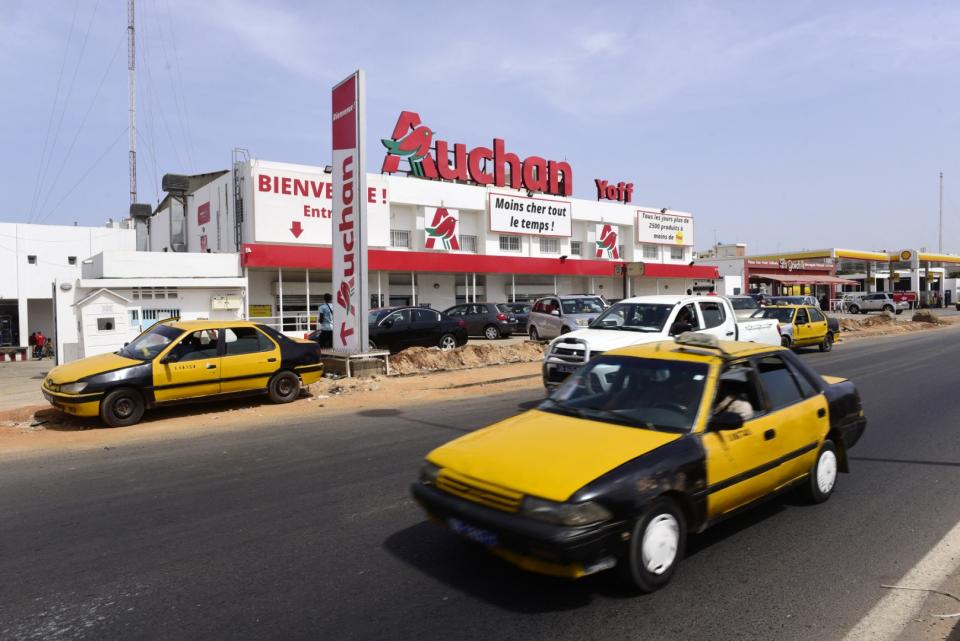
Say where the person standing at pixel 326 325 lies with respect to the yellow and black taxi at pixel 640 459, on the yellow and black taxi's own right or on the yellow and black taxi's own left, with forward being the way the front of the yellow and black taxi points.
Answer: on the yellow and black taxi's own right

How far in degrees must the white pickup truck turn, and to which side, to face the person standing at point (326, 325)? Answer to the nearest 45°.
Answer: approximately 90° to its right

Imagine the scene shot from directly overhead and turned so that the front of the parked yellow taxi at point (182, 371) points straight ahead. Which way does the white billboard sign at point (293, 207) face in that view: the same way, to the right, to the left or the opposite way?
to the left

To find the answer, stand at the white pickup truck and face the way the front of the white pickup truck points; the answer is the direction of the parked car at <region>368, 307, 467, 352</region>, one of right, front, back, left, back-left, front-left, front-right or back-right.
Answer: right

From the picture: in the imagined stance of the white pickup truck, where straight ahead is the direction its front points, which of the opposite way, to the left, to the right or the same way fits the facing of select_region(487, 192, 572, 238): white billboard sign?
to the left

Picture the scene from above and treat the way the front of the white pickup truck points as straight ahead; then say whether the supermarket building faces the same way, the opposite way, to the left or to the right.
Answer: to the left

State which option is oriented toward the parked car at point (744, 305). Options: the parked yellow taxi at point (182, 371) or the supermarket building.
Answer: the supermarket building

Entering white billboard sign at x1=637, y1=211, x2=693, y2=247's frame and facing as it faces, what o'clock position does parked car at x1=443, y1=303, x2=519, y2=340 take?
The parked car is roughly at 2 o'clock from the white billboard sign.

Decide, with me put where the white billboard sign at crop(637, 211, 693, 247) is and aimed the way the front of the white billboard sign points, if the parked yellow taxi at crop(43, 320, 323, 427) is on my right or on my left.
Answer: on my right

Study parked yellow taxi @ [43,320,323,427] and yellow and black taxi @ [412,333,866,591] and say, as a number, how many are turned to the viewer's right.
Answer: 0

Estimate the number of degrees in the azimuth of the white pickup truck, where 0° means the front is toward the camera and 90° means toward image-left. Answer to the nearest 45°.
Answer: approximately 45°

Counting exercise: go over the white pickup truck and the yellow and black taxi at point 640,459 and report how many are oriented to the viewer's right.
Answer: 0

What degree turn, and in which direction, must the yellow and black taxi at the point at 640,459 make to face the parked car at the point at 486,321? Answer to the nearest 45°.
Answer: approximately 135° to its right

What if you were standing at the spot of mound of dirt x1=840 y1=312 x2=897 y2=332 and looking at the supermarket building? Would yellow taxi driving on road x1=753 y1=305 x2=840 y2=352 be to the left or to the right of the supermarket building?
left
